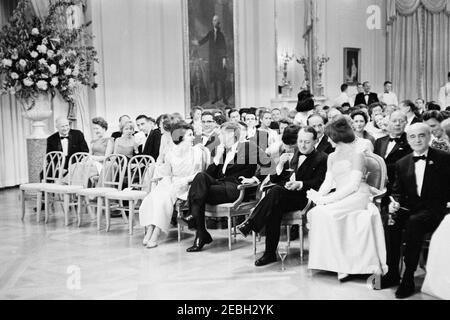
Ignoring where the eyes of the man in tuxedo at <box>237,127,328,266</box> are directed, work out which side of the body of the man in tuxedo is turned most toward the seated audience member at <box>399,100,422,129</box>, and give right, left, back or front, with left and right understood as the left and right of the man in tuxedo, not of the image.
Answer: back

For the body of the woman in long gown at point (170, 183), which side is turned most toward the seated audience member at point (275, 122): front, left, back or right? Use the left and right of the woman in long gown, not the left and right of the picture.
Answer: back

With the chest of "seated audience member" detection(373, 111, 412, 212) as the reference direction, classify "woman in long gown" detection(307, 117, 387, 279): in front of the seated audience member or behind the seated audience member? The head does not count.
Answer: in front

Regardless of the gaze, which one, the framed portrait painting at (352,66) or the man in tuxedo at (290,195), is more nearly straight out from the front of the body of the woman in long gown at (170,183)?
the man in tuxedo

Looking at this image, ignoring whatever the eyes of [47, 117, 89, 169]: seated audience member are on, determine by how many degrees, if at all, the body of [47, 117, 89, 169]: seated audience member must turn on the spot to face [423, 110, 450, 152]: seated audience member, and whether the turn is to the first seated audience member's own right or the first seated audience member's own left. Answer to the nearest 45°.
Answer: approximately 45° to the first seated audience member's own left

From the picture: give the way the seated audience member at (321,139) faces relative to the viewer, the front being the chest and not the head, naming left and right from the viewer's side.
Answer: facing the viewer and to the left of the viewer

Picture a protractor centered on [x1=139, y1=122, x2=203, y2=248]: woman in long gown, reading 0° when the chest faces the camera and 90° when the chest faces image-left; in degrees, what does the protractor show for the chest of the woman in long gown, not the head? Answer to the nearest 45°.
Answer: approximately 45°

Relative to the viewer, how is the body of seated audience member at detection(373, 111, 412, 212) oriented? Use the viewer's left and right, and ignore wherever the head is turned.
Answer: facing the viewer

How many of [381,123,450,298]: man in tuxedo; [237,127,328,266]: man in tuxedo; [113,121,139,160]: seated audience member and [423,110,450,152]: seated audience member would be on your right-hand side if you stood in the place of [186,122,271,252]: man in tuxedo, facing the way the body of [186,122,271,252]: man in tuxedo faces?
1

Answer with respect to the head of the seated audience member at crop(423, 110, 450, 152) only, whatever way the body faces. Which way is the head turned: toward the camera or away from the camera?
toward the camera

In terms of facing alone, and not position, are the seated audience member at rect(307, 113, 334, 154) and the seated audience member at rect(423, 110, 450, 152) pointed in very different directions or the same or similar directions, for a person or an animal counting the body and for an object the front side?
same or similar directions

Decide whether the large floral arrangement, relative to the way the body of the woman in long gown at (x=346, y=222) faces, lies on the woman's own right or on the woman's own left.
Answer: on the woman's own right

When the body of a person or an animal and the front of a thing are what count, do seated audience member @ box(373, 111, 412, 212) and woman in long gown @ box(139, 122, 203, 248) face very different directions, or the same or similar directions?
same or similar directions
